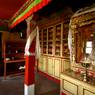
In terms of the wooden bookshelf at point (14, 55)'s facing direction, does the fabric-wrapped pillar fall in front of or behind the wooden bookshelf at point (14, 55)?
in front

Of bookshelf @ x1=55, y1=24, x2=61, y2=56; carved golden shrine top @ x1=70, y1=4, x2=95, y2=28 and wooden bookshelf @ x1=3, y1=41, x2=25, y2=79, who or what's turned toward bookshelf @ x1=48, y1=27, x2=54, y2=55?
the wooden bookshelf

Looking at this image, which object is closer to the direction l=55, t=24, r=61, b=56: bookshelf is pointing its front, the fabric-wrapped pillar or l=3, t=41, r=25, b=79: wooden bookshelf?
the fabric-wrapped pillar

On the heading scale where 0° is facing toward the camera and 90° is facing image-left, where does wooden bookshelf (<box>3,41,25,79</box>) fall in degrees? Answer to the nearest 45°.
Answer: approximately 315°

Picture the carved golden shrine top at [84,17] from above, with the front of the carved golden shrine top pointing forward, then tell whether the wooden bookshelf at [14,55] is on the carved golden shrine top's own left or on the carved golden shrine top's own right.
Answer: on the carved golden shrine top's own right

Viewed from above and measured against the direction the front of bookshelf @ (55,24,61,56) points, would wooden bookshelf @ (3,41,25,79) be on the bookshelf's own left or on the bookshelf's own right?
on the bookshelf's own right

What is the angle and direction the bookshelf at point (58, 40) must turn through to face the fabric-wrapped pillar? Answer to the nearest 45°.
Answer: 0° — it already faces it

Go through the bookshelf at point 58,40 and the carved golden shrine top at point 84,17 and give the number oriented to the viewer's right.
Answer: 0

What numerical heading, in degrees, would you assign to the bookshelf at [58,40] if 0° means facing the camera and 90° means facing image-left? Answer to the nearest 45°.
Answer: approximately 45°

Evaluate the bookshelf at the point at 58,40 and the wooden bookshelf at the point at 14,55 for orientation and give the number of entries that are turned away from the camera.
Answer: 0

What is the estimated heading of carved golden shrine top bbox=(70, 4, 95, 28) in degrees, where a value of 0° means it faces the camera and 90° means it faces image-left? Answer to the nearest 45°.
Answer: approximately 45°

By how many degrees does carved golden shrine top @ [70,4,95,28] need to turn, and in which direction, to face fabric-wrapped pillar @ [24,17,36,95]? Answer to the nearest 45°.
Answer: approximately 45° to its right

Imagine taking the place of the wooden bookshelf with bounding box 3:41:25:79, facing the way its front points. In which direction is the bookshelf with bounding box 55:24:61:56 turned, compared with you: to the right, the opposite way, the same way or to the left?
to the right

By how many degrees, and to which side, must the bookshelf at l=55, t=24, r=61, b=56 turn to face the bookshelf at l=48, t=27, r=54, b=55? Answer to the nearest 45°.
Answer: approximately 90° to its right
